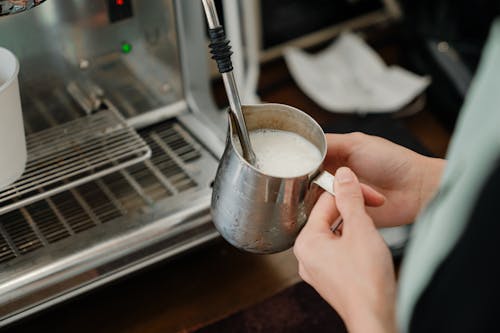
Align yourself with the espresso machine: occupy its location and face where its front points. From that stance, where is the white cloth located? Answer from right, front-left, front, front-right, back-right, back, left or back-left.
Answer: left

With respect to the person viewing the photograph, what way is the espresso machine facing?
facing the viewer and to the right of the viewer
